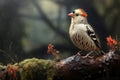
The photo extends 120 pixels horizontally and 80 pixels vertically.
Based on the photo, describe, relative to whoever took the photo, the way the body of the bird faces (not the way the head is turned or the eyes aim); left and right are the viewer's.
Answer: facing the viewer and to the left of the viewer

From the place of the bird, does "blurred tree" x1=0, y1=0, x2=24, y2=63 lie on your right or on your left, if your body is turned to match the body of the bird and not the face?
on your right
